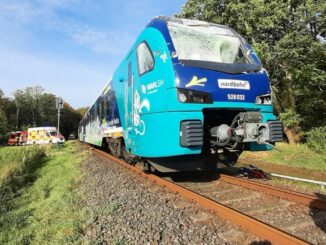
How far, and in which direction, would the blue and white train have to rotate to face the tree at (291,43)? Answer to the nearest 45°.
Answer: approximately 90° to its left

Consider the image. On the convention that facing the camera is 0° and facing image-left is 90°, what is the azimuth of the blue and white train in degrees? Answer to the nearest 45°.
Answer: approximately 315°

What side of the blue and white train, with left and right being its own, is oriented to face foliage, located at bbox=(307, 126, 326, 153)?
left

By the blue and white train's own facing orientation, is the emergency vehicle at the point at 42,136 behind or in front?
behind
